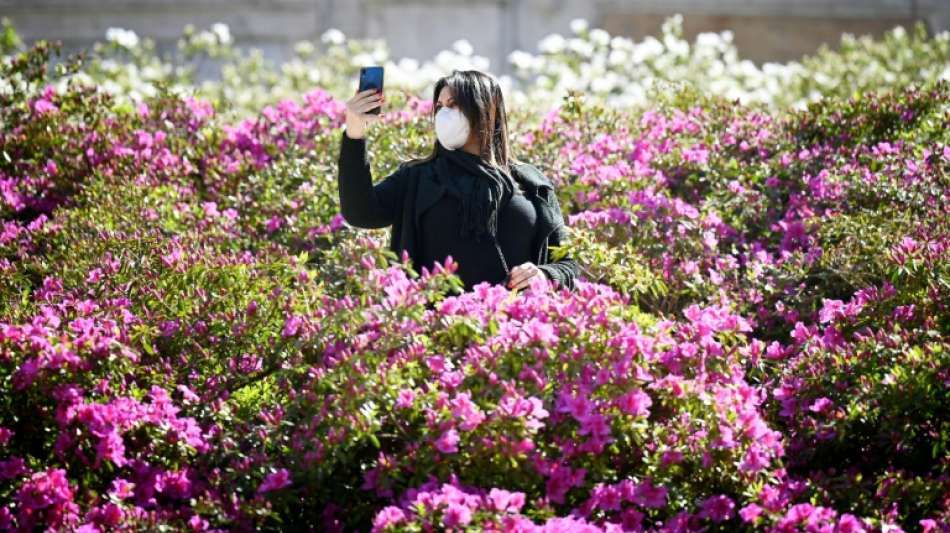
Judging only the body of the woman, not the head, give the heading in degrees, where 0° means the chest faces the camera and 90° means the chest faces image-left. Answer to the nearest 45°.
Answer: approximately 0°

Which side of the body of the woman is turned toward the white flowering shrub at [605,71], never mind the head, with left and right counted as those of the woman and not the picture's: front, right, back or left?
back
